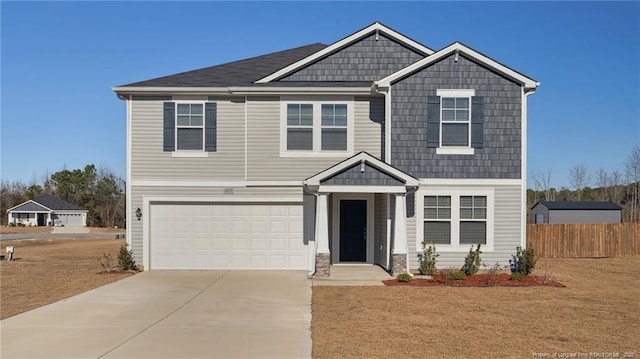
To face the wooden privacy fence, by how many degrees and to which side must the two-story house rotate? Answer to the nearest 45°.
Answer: approximately 135° to its left

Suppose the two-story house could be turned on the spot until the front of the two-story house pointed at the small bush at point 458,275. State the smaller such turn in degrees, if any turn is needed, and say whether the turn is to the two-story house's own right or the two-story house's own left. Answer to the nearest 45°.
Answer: approximately 45° to the two-story house's own left

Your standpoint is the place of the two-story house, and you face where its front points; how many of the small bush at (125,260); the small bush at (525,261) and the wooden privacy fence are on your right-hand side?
1

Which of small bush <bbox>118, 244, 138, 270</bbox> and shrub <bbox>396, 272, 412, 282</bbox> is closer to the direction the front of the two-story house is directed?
the shrub

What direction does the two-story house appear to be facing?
toward the camera

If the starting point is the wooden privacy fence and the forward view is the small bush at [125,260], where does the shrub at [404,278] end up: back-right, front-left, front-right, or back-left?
front-left

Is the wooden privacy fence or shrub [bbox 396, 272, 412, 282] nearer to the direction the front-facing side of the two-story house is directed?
the shrub

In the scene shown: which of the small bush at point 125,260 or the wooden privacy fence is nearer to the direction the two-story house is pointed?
the small bush

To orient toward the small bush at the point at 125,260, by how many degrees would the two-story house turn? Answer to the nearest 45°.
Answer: approximately 90° to its right

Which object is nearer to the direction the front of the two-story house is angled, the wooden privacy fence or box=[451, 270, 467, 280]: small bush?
the small bush

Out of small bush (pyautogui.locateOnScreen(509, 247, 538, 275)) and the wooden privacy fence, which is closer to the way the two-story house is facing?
the small bush

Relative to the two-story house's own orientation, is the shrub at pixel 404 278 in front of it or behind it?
in front
